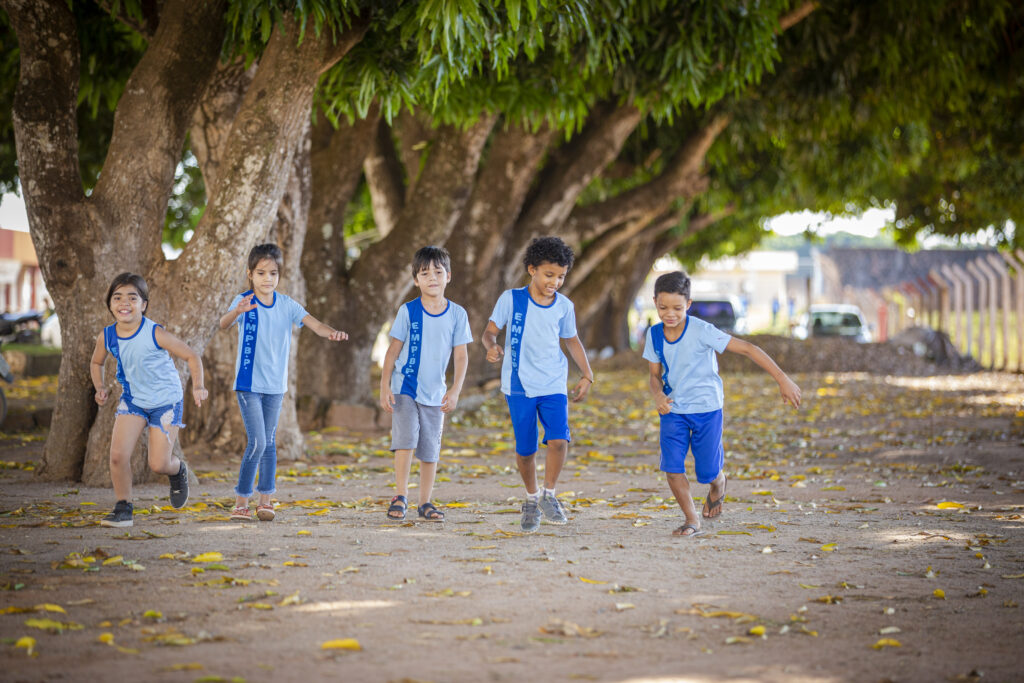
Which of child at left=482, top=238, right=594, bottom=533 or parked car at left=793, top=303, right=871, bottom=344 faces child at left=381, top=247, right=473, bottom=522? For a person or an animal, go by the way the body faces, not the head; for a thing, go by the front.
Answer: the parked car

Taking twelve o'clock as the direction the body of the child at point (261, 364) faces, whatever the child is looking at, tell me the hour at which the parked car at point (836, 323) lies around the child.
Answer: The parked car is roughly at 7 o'clock from the child.

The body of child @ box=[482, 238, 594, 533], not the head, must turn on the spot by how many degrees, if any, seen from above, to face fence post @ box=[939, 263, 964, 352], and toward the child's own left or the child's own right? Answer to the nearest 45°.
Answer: approximately 135° to the child's own left

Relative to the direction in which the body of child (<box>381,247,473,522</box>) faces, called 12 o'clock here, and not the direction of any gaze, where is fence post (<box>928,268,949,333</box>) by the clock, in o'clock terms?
The fence post is roughly at 7 o'clock from the child.

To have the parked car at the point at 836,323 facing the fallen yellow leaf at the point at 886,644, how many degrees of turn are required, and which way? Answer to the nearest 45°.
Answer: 0° — it already faces it

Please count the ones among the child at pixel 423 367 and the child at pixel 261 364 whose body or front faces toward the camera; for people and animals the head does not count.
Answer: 2

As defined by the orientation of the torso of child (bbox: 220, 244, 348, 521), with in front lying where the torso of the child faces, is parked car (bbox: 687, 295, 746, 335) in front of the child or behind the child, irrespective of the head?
behind

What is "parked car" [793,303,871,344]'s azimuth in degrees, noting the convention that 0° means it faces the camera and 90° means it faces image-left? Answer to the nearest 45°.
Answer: approximately 0°

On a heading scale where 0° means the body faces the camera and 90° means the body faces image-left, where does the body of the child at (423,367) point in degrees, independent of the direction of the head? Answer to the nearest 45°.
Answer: approximately 0°

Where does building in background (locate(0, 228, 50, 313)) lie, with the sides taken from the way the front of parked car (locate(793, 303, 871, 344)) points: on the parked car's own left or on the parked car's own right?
on the parked car's own right

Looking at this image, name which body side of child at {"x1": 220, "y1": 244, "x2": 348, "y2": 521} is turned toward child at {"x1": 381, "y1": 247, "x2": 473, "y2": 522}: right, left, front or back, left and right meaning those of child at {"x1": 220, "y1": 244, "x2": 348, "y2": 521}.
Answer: left

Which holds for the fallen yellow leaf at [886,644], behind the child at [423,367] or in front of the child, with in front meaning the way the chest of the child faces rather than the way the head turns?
in front
